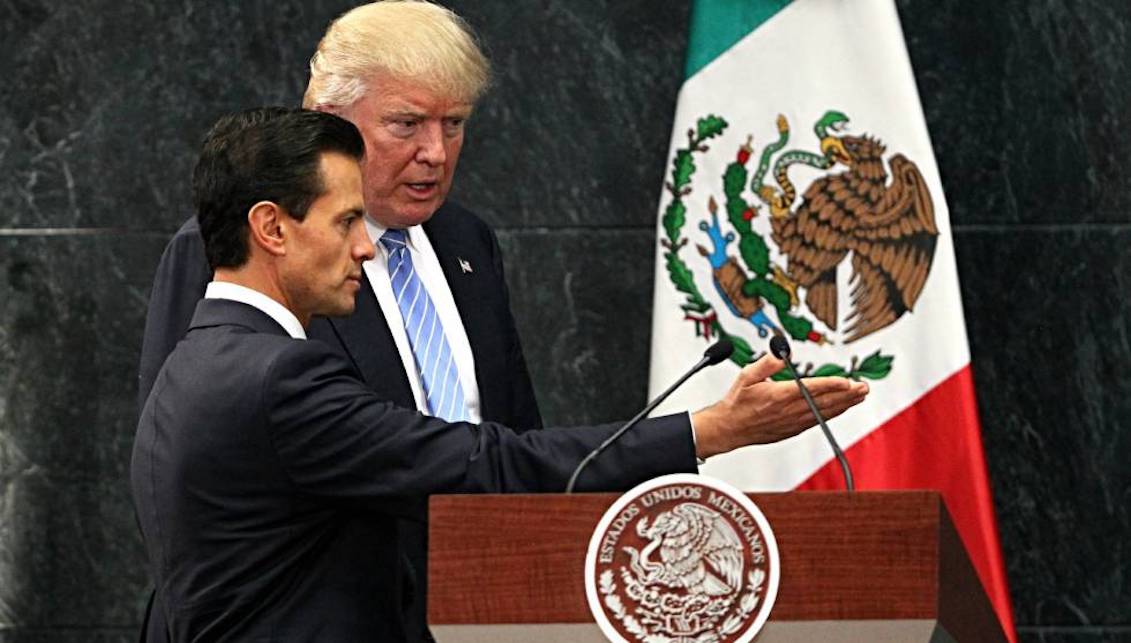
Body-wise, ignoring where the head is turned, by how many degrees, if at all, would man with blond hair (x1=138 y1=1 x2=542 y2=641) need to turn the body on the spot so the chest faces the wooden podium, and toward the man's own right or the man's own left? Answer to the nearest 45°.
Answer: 0° — they already face it

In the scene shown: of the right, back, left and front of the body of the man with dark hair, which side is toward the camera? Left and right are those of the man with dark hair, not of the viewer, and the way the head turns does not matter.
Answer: right

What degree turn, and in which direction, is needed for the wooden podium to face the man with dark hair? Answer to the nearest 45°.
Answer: approximately 90° to its right

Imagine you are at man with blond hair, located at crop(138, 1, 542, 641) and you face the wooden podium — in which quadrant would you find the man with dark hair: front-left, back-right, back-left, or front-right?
front-right

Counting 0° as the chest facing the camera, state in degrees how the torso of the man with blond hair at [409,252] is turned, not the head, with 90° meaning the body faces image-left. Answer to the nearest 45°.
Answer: approximately 315°

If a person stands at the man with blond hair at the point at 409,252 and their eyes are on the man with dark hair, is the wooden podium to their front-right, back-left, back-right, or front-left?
front-left

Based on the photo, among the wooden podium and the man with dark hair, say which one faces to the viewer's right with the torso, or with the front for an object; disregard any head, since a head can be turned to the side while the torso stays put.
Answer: the man with dark hair

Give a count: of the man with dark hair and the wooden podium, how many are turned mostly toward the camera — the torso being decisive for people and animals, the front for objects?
1

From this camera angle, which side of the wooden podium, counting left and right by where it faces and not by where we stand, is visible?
front

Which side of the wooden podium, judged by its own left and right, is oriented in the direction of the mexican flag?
back

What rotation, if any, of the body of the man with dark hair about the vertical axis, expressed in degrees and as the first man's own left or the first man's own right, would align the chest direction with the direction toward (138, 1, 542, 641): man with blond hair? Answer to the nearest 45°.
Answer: approximately 90° to the first man's own left

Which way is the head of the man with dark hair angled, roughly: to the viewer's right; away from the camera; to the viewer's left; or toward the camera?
to the viewer's right

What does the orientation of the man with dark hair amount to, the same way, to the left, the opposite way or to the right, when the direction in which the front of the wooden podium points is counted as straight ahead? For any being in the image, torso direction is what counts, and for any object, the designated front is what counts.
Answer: to the left
